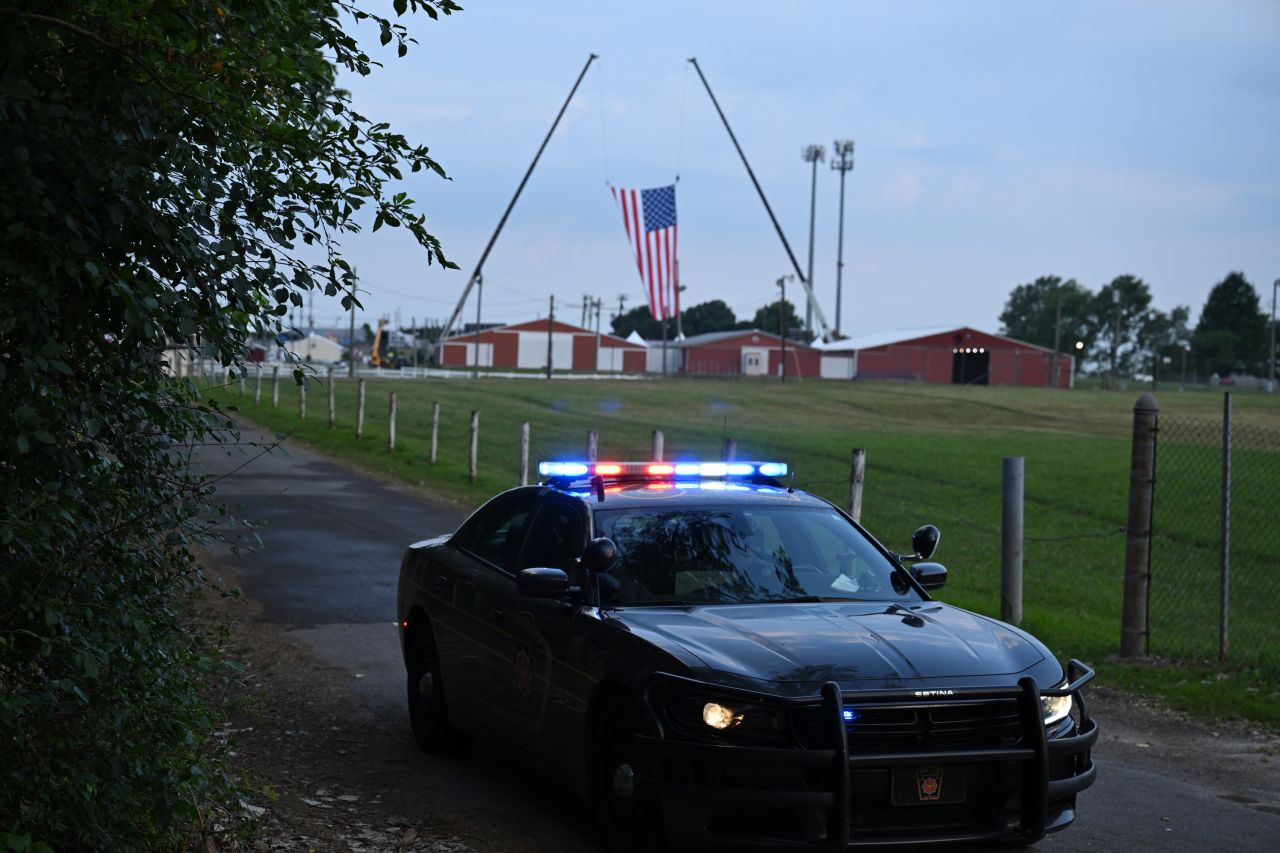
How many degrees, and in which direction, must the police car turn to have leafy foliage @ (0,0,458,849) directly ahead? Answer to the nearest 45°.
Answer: approximately 90° to its right

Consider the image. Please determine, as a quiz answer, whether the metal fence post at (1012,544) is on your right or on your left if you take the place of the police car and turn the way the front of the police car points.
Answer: on your left

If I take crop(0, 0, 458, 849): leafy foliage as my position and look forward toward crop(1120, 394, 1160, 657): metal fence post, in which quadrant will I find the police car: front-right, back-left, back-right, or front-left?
front-right

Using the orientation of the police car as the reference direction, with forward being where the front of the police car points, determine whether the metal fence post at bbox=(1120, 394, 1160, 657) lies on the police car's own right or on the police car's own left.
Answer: on the police car's own left

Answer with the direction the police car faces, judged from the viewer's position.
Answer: facing the viewer and to the right of the viewer
